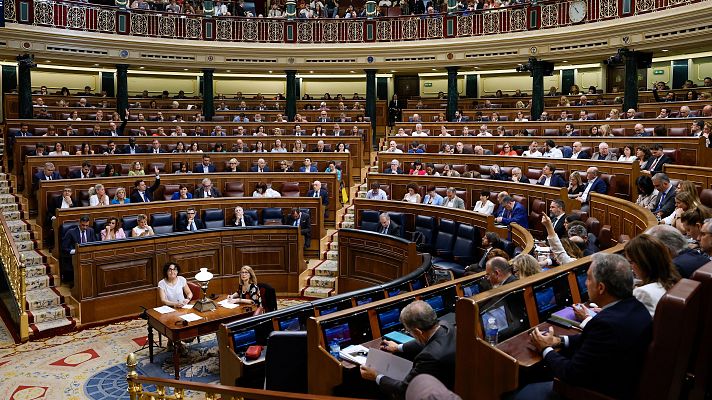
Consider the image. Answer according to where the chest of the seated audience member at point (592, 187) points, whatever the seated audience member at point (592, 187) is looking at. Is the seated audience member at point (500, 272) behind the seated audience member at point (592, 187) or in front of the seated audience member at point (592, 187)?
in front

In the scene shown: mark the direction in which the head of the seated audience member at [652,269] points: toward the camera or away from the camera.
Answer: away from the camera

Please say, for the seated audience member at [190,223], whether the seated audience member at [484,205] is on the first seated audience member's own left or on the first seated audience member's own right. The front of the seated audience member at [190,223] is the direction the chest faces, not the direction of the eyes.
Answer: on the first seated audience member's own left

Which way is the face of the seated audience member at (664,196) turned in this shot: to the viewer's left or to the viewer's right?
to the viewer's left

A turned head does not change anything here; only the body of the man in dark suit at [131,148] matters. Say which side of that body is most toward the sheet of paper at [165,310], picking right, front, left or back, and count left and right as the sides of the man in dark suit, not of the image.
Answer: front

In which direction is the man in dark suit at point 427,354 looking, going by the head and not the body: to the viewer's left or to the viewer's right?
to the viewer's left

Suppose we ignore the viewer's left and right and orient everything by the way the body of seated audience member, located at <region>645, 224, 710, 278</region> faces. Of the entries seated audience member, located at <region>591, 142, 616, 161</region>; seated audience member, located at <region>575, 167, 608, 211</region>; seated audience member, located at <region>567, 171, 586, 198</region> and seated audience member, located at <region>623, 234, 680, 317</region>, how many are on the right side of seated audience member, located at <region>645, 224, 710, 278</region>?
3

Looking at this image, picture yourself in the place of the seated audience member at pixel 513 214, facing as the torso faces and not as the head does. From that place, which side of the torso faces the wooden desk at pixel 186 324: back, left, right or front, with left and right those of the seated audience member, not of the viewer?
front

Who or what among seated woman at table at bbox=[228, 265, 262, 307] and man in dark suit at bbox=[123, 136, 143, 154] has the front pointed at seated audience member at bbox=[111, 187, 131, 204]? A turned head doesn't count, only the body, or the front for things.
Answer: the man in dark suit

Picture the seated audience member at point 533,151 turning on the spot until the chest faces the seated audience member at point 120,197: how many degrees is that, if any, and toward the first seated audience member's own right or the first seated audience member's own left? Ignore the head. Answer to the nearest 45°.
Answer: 0° — they already face them
